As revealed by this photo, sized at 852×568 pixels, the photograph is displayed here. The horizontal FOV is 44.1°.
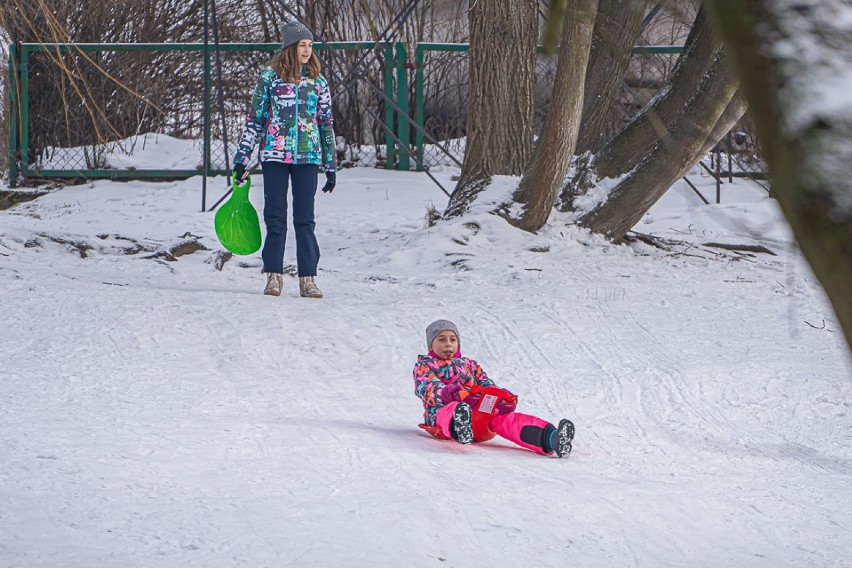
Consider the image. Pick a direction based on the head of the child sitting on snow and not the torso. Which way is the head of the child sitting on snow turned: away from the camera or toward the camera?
toward the camera

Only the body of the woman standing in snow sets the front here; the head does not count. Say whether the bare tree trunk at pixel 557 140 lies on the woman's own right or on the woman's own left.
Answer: on the woman's own left

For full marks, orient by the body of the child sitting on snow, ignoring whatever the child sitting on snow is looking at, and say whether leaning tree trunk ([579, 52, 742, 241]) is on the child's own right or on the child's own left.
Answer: on the child's own left

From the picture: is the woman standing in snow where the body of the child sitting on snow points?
no

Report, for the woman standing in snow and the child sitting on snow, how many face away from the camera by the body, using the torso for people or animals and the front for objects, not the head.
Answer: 0

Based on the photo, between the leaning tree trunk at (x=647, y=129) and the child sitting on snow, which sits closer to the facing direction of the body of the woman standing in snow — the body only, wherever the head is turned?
the child sitting on snow

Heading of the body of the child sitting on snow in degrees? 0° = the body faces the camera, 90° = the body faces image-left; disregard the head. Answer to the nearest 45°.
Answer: approximately 315°

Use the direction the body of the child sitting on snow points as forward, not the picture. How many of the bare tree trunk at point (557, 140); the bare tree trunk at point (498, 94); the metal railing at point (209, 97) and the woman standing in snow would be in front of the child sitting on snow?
0

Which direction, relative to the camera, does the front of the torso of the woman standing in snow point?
toward the camera

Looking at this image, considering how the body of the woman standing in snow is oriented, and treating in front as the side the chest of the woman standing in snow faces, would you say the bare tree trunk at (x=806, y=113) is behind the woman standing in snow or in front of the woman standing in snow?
in front

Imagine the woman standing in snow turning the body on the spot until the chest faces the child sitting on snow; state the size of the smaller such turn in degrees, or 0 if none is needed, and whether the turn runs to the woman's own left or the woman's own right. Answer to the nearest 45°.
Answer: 0° — they already face them

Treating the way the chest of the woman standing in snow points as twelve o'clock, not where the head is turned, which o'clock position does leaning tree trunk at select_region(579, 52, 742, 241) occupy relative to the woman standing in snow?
The leaning tree trunk is roughly at 8 o'clock from the woman standing in snow.
